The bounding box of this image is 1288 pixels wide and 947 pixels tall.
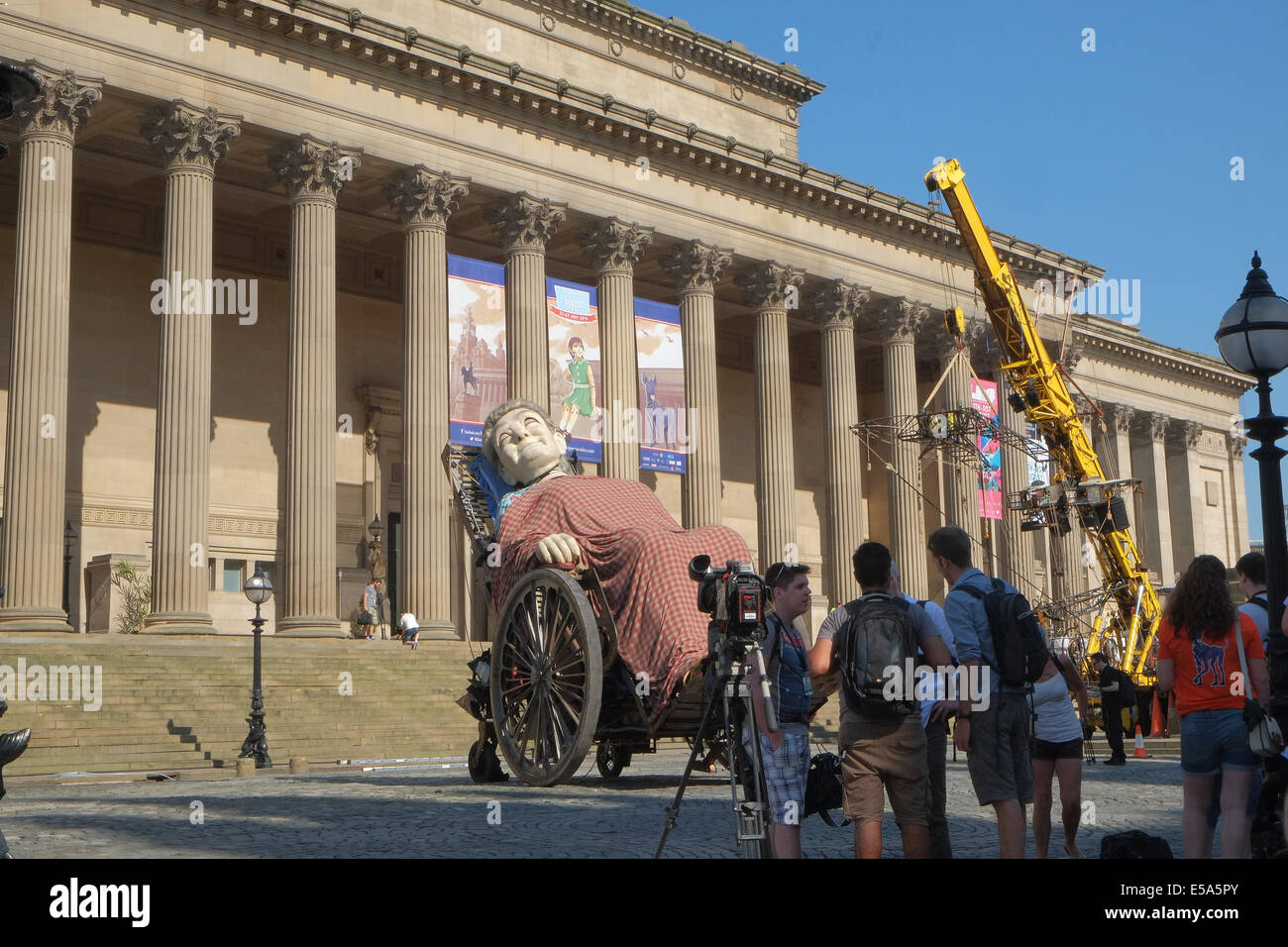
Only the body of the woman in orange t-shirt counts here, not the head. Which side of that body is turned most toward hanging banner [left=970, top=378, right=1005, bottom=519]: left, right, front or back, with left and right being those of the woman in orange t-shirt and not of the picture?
front

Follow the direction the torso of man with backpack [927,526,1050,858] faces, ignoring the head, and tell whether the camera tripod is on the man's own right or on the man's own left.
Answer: on the man's own left

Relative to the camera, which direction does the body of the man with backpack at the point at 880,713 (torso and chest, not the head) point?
away from the camera

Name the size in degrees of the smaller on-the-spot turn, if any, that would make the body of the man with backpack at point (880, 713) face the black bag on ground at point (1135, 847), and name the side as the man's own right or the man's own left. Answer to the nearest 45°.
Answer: approximately 90° to the man's own right

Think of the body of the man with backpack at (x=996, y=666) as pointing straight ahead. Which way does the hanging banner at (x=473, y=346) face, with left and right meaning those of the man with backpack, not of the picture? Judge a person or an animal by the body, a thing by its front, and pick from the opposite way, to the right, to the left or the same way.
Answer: the opposite way

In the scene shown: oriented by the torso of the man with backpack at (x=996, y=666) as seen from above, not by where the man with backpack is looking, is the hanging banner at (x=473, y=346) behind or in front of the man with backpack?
in front

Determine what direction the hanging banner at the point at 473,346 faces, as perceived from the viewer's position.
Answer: facing the viewer and to the right of the viewer

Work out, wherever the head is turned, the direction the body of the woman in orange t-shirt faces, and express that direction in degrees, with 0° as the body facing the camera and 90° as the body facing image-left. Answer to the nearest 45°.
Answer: approximately 180°

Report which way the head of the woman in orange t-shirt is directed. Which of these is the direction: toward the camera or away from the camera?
away from the camera

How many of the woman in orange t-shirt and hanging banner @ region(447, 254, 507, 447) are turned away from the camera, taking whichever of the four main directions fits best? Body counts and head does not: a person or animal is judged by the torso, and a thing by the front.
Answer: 1

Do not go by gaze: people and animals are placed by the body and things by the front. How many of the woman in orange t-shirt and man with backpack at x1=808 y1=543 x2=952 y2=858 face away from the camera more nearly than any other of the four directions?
2

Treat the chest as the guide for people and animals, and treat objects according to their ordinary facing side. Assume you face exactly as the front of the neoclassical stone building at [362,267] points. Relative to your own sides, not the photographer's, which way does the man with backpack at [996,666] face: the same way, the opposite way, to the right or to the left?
the opposite way

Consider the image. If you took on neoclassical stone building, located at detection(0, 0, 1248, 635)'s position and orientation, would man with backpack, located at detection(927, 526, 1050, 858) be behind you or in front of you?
in front
